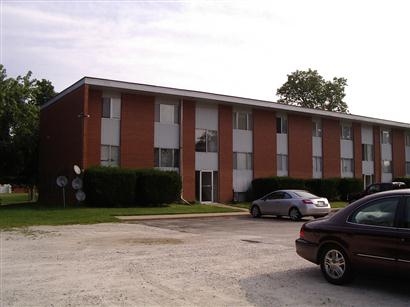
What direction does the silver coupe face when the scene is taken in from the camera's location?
facing away from the viewer and to the left of the viewer

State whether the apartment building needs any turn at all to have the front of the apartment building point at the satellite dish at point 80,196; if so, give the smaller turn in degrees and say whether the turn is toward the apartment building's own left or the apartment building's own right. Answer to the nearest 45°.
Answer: approximately 90° to the apartment building's own right

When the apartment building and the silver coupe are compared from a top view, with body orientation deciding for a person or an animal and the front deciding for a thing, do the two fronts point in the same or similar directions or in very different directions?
very different directions

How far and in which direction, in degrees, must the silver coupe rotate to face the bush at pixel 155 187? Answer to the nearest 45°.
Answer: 0° — it already faces it

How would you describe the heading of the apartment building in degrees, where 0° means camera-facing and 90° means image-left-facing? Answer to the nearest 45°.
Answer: approximately 315°

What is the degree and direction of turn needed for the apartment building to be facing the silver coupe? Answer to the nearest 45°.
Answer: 0° — it already faces it

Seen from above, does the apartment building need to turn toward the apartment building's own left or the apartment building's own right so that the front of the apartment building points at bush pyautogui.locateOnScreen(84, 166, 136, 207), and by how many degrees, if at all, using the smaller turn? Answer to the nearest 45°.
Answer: approximately 90° to the apartment building's own right
